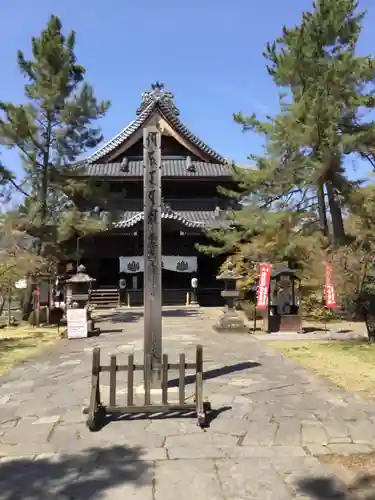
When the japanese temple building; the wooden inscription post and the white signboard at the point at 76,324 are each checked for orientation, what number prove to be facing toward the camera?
3

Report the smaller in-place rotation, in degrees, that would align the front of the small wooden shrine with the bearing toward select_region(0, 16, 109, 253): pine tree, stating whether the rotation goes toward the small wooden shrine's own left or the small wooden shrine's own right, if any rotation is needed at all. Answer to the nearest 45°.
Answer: approximately 90° to the small wooden shrine's own right

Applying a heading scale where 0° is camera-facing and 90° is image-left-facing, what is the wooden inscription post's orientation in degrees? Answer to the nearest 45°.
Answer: approximately 0°

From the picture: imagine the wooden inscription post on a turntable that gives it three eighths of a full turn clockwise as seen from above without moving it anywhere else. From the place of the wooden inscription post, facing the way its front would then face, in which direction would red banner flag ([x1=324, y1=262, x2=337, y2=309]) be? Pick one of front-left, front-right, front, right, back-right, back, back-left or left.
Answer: right

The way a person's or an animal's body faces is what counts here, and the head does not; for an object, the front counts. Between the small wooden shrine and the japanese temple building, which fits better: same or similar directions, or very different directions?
same or similar directions

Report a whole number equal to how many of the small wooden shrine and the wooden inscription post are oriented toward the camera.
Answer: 2

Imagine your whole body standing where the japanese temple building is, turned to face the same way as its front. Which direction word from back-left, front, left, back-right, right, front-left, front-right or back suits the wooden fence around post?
front

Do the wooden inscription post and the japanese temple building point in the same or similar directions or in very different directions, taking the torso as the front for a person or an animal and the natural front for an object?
same or similar directions

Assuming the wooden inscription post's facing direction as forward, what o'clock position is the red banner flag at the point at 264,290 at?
The red banner flag is roughly at 7 o'clock from the wooden inscription post.

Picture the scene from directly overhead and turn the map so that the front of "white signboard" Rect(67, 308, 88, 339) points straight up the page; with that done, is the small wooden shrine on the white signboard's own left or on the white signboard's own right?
on the white signboard's own left

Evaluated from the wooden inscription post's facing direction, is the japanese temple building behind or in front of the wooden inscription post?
behind

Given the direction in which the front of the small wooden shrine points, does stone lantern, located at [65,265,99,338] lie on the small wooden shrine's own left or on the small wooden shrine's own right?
on the small wooden shrine's own right

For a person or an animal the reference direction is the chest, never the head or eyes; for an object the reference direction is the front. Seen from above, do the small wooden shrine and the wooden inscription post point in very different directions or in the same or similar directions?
same or similar directions

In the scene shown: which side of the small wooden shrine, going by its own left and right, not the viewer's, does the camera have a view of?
front

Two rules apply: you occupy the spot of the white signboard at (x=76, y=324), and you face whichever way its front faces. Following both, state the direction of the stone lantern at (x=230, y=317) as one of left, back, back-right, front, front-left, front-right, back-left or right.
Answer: left

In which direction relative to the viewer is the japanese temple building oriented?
toward the camera
